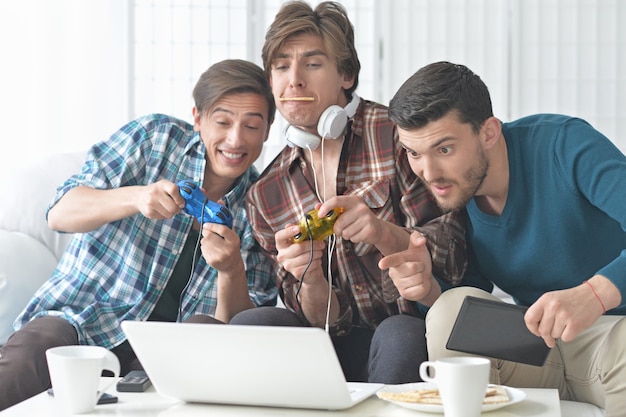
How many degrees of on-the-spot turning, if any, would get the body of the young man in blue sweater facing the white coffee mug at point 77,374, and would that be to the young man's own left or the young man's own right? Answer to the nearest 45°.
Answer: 0° — they already face it

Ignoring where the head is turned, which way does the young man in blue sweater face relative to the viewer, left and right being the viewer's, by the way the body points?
facing the viewer and to the left of the viewer

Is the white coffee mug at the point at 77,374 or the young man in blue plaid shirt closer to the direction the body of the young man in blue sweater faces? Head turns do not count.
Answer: the white coffee mug

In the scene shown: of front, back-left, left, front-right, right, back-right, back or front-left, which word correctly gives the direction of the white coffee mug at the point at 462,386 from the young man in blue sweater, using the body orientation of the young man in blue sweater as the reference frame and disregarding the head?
front-left

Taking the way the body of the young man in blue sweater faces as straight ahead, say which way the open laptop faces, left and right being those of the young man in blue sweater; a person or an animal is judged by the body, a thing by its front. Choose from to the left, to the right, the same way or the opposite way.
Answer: the opposite way

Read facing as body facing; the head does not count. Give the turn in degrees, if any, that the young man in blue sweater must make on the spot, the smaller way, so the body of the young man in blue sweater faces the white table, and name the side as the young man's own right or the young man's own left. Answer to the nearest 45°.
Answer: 0° — they already face it

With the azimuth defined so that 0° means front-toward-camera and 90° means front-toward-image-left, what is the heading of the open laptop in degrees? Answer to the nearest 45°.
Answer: approximately 225°

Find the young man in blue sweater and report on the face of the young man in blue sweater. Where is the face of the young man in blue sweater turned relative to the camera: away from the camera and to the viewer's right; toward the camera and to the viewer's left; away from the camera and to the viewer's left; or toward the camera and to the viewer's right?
toward the camera and to the viewer's left

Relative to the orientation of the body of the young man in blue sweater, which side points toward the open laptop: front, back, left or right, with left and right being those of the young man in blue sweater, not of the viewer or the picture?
front

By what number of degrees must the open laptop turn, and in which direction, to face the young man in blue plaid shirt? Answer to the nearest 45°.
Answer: approximately 45° to its left

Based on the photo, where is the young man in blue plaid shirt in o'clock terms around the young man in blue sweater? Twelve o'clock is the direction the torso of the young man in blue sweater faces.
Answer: The young man in blue plaid shirt is roughly at 2 o'clock from the young man in blue sweater.

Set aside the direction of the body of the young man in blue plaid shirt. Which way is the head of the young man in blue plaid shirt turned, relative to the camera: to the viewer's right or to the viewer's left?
to the viewer's right
